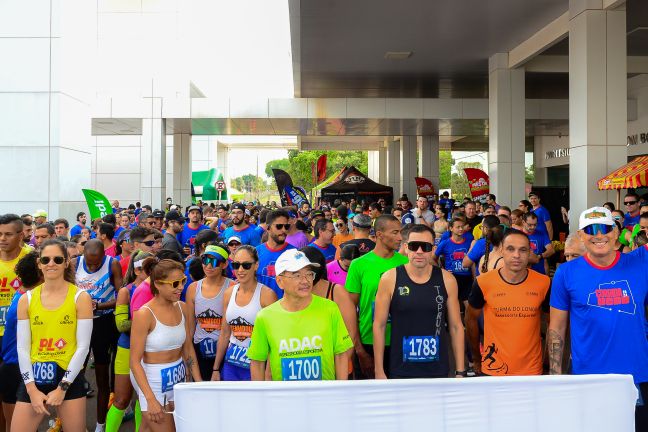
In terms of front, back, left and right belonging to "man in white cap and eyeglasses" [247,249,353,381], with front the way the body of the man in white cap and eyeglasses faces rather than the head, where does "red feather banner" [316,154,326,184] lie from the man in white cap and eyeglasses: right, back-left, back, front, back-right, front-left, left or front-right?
back

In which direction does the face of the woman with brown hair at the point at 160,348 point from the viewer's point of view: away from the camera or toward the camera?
toward the camera

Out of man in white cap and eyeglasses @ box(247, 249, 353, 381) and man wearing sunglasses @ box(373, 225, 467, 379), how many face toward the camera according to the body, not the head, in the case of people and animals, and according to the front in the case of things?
2

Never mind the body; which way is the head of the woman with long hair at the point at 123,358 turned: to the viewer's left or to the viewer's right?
to the viewer's right

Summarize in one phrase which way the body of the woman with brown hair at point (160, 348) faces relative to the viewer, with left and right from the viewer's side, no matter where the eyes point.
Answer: facing the viewer and to the right of the viewer

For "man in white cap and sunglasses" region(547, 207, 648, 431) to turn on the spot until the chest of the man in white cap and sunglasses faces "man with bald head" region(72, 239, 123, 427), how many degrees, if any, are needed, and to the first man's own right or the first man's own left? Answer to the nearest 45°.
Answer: approximately 90° to the first man's own right

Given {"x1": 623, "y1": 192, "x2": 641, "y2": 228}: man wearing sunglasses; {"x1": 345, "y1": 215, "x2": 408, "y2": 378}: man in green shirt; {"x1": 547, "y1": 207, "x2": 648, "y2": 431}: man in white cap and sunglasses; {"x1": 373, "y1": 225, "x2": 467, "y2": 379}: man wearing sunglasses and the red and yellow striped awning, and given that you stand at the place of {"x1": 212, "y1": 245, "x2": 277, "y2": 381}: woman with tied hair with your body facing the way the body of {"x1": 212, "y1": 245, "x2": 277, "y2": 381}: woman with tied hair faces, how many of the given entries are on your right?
0

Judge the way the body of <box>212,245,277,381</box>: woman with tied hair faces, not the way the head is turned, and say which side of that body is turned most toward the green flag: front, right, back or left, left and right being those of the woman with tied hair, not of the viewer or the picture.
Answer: back

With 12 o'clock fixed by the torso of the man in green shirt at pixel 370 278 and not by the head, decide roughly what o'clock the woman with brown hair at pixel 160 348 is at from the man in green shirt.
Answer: The woman with brown hair is roughly at 3 o'clock from the man in green shirt.

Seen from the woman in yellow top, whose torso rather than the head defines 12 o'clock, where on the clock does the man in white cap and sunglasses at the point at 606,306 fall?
The man in white cap and sunglasses is roughly at 10 o'clock from the woman in yellow top.

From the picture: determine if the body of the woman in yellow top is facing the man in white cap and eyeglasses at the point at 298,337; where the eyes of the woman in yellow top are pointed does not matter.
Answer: no

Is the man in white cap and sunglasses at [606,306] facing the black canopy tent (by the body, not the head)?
no

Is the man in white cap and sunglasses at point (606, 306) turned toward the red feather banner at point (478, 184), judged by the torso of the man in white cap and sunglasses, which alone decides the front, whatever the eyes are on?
no

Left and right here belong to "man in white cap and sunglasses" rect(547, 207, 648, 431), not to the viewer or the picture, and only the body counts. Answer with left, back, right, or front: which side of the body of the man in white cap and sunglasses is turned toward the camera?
front

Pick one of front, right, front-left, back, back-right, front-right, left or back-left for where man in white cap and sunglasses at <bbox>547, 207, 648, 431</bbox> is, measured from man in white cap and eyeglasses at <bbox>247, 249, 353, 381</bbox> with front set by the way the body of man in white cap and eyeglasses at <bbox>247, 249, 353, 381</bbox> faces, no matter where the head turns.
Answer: left

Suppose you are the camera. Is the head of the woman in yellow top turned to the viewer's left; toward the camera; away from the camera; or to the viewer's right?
toward the camera
